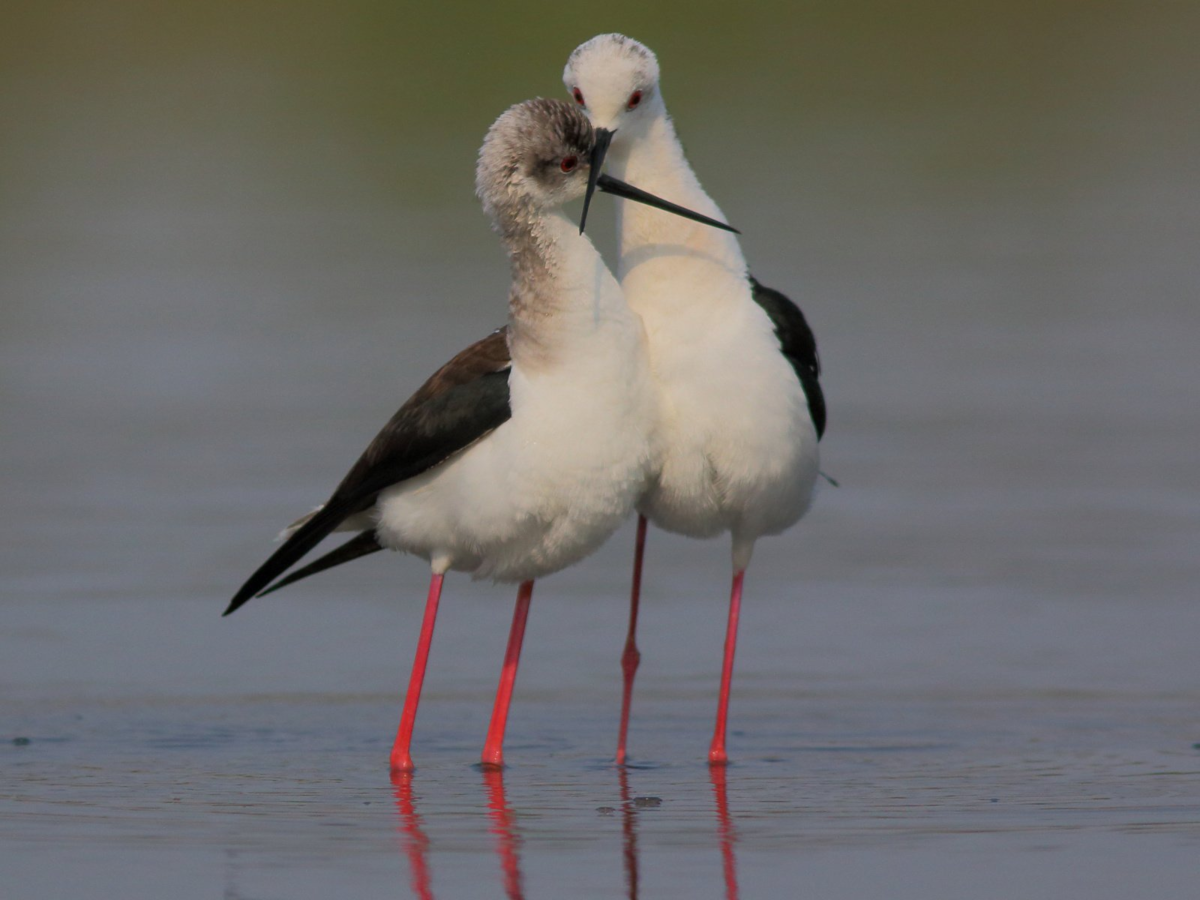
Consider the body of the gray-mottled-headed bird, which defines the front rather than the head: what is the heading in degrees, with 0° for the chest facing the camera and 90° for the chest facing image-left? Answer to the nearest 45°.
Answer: approximately 315°
